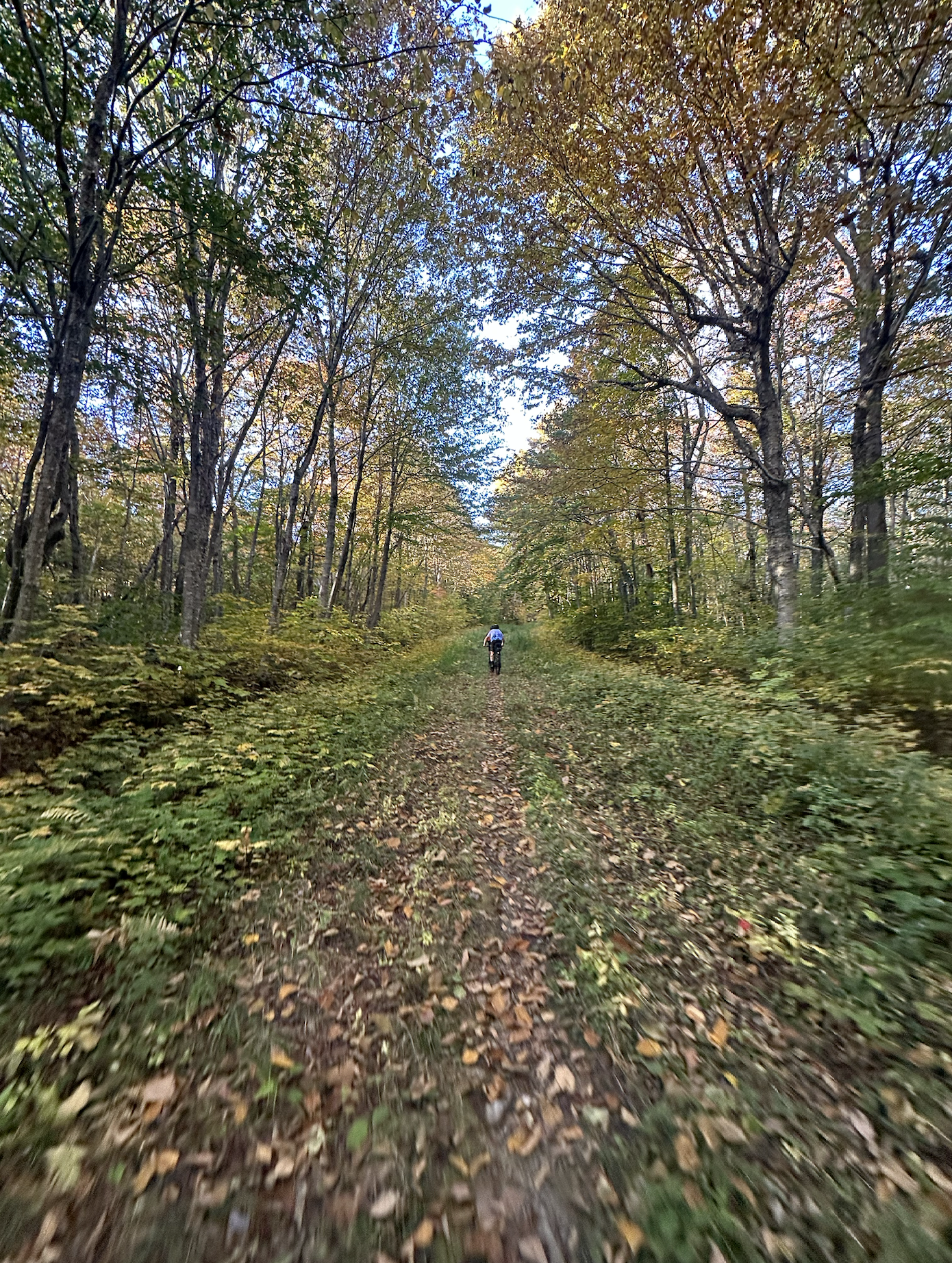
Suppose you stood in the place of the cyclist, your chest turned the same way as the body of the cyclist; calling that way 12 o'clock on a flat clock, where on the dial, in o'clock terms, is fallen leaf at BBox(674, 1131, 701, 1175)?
The fallen leaf is roughly at 6 o'clock from the cyclist.

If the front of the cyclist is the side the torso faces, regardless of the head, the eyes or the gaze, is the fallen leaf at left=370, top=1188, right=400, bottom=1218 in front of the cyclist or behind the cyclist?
behind

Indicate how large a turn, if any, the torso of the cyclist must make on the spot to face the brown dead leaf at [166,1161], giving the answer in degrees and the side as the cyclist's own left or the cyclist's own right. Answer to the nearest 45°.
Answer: approximately 180°

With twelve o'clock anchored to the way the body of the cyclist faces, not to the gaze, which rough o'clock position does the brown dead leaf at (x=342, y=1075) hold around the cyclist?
The brown dead leaf is roughly at 6 o'clock from the cyclist.

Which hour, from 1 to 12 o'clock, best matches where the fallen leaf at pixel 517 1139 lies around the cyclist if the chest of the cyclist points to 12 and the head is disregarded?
The fallen leaf is roughly at 6 o'clock from the cyclist.

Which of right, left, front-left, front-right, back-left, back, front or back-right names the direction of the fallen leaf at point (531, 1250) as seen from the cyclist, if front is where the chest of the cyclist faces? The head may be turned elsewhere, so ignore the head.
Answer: back

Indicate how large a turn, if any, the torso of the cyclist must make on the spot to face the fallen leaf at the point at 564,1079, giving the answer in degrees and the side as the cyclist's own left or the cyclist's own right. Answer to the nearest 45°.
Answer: approximately 180°

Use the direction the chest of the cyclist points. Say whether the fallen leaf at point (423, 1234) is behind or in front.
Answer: behind

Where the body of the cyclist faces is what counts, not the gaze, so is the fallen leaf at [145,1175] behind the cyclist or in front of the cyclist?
behind

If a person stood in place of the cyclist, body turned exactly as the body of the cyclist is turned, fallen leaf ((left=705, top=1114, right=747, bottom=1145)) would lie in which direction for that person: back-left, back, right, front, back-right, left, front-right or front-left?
back

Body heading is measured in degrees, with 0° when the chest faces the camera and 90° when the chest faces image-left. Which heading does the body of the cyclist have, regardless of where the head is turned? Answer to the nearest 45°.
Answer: approximately 180°

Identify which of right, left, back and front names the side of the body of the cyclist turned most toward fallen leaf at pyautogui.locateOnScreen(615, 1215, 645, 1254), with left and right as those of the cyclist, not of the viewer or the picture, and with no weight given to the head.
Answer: back

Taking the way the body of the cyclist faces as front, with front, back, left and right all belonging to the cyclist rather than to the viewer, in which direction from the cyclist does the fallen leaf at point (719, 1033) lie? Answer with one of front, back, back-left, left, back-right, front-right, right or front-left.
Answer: back
